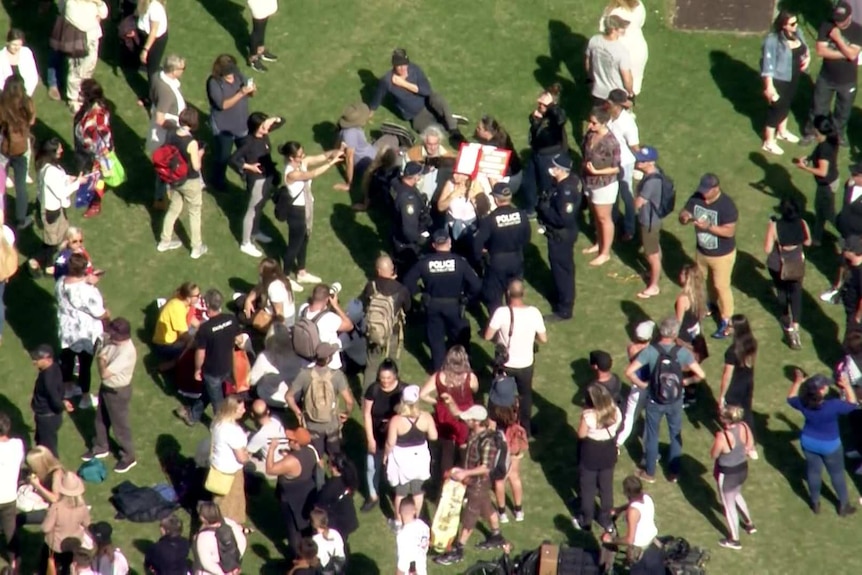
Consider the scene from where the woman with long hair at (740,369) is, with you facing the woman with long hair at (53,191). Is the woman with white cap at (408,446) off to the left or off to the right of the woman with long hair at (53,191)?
left

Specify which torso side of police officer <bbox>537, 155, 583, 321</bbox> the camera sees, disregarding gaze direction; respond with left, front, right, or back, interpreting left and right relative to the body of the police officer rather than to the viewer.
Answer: left

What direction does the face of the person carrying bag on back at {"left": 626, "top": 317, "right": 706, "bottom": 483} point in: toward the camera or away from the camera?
away from the camera

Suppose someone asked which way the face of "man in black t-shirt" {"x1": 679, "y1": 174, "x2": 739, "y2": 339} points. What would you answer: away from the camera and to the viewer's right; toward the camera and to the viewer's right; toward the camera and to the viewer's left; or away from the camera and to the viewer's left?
toward the camera and to the viewer's left

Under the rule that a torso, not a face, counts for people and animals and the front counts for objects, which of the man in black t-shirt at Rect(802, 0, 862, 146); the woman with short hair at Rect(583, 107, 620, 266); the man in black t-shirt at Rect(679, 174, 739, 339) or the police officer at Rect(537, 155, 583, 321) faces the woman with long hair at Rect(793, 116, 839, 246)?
the man in black t-shirt at Rect(802, 0, 862, 146)

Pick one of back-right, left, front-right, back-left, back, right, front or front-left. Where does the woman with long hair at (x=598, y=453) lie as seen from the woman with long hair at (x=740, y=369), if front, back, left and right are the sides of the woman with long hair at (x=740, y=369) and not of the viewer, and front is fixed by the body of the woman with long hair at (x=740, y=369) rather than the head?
left

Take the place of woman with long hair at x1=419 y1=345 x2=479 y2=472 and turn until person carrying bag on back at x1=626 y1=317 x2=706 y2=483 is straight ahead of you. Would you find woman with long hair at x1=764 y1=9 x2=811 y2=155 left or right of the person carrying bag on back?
left

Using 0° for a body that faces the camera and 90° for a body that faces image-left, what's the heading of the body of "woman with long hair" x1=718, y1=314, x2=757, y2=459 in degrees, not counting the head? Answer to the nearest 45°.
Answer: approximately 135°

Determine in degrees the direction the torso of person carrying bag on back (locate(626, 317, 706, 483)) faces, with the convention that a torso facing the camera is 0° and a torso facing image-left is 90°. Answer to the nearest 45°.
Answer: approximately 180°

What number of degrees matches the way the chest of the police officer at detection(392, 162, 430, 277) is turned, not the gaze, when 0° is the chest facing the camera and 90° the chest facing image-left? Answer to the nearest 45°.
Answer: approximately 270°

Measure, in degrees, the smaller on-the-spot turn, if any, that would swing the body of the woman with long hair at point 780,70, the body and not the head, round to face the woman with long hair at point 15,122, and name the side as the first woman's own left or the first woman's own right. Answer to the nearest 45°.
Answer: approximately 90° to the first woman's own right
